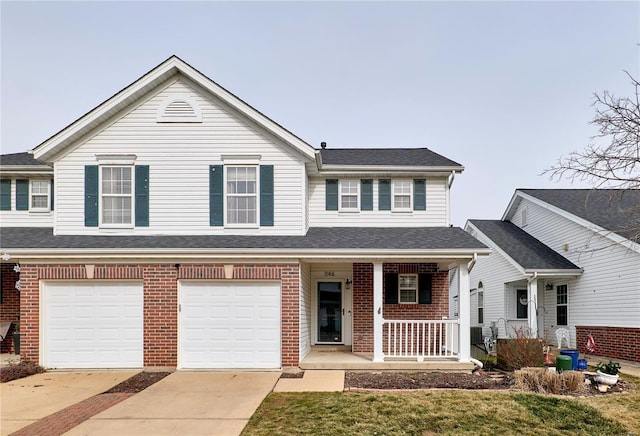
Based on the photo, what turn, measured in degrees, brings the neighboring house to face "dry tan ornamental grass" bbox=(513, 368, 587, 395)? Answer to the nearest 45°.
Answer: approximately 45° to its left

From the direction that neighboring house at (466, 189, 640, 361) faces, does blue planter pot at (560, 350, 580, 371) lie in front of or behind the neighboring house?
in front

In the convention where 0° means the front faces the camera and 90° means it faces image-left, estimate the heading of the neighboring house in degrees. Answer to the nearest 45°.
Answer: approximately 45°

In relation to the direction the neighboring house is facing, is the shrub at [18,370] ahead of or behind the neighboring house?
ahead
